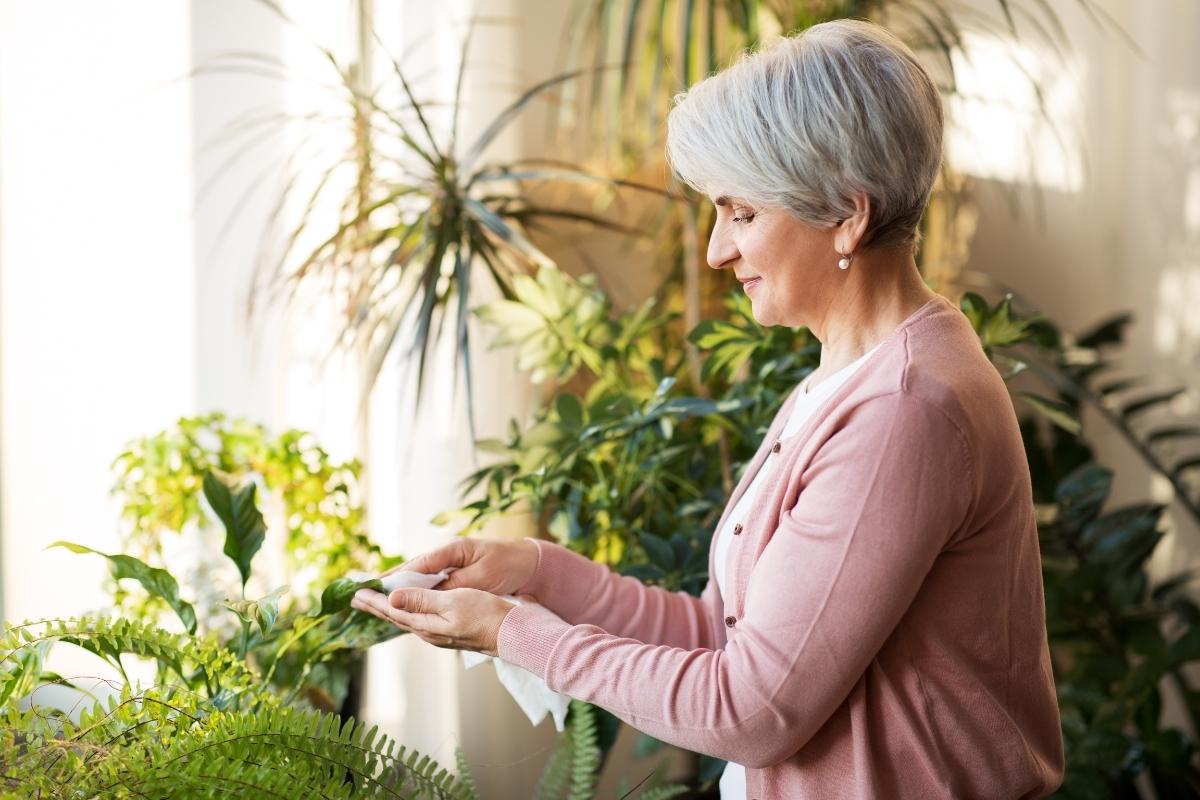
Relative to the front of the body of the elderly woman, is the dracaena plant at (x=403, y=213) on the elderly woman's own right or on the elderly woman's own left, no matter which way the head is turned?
on the elderly woman's own right

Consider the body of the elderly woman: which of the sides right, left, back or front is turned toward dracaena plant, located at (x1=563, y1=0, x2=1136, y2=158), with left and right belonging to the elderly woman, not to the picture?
right

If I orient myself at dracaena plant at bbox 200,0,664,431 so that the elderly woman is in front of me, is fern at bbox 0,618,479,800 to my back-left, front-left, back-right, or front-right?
front-right

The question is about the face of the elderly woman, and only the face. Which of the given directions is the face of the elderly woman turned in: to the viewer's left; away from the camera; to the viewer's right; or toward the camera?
to the viewer's left

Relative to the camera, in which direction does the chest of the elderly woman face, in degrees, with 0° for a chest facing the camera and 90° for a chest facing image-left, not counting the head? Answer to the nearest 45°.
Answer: approximately 90°

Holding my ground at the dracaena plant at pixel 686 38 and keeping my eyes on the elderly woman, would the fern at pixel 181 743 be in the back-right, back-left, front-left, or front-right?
front-right

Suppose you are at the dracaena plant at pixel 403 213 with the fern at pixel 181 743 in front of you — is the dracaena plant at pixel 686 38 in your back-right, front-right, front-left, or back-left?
back-left

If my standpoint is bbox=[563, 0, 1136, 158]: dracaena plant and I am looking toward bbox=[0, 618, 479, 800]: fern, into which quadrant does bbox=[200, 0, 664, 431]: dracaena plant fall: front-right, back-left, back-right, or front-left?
front-right

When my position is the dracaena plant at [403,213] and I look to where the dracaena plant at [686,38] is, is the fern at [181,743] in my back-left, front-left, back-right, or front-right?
back-right
